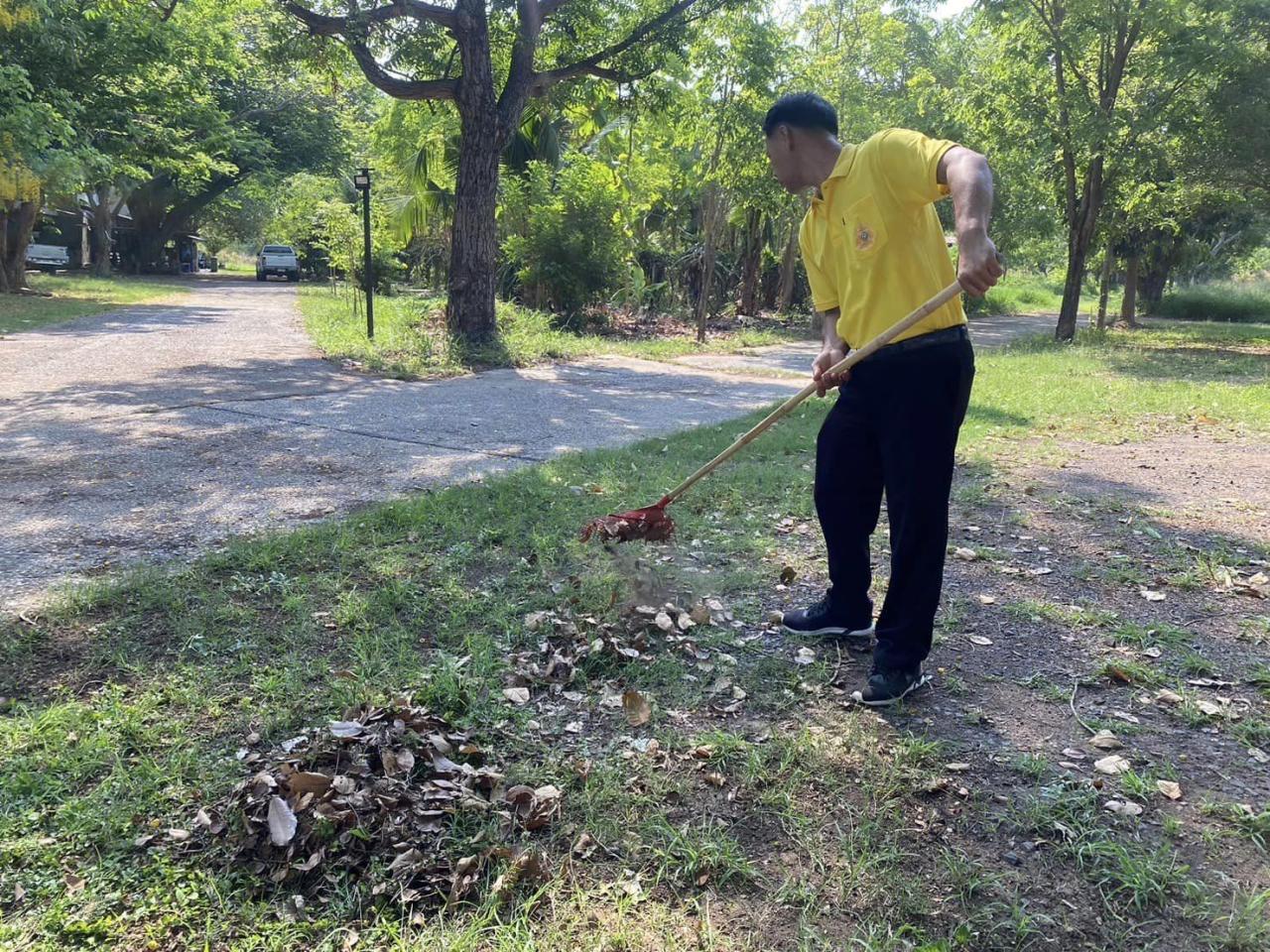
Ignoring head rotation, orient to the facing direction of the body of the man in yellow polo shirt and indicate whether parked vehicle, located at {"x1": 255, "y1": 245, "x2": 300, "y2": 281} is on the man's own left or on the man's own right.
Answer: on the man's own right

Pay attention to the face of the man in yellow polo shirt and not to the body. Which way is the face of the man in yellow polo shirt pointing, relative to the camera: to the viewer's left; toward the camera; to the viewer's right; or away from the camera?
to the viewer's left

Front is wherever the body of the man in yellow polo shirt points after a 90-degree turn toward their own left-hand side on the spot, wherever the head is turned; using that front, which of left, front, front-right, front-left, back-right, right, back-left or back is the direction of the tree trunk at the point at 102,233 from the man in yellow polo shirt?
back

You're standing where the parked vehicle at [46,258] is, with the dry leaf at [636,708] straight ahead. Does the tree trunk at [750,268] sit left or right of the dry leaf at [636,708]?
left

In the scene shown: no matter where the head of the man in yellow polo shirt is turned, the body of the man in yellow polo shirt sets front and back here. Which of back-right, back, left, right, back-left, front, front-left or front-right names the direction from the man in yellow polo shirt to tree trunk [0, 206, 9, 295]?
right

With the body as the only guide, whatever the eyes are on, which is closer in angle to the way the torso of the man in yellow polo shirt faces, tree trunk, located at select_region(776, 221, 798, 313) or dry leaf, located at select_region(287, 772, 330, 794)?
the dry leaf

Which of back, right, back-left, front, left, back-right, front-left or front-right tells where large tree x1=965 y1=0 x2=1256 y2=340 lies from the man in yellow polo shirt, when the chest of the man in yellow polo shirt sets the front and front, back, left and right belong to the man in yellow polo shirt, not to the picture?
back-right

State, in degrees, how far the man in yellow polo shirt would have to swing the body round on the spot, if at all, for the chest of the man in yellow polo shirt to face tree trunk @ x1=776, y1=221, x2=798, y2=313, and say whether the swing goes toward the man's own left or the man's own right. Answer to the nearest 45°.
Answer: approximately 135° to the man's own right

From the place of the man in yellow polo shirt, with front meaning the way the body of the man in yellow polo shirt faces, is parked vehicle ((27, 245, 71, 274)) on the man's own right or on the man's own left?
on the man's own right

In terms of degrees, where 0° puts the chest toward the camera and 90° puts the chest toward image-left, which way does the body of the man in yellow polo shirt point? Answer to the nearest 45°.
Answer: approximately 45°
